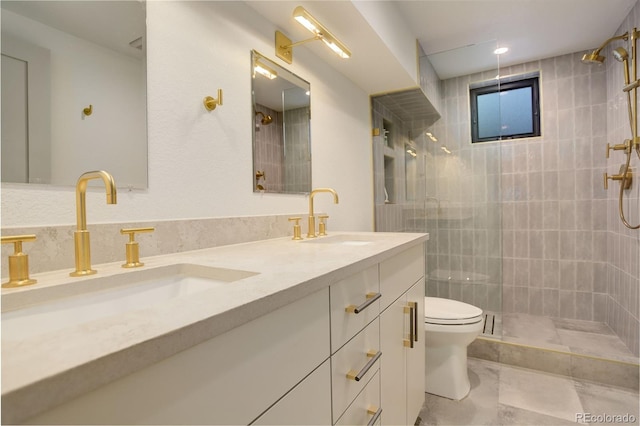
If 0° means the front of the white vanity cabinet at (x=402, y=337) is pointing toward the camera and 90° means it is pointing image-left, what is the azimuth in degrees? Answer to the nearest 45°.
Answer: approximately 270°

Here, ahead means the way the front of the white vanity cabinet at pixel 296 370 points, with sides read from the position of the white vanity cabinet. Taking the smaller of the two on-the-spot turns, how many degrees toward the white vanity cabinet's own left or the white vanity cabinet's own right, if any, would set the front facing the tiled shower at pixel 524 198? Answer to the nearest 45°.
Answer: approximately 90° to the white vanity cabinet's own left

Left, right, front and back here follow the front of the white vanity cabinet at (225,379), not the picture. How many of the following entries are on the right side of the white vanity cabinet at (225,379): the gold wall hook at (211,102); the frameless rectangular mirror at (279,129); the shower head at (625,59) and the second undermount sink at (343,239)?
0

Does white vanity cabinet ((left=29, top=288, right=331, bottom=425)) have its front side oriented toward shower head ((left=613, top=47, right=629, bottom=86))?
no

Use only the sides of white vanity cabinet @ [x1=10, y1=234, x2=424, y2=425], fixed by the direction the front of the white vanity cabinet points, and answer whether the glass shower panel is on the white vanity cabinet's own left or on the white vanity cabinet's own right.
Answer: on the white vanity cabinet's own left

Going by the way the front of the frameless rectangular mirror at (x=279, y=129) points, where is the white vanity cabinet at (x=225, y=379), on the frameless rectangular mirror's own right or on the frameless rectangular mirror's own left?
on the frameless rectangular mirror's own right

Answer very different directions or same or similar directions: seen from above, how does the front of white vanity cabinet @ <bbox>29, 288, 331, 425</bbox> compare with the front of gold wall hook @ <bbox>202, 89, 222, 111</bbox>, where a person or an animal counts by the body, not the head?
same or similar directions

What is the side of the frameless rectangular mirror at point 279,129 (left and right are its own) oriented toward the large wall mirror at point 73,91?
right

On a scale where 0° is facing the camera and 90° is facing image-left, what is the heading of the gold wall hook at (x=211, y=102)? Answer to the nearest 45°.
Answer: approximately 315°

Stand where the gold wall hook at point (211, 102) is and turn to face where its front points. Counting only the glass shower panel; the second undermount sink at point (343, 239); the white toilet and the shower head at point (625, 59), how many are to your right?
0

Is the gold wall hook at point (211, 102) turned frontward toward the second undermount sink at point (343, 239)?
no

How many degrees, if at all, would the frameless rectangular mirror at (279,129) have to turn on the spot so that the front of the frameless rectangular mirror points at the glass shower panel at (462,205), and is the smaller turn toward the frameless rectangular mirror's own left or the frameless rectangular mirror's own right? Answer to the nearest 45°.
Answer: approximately 90° to the frameless rectangular mirror's own left

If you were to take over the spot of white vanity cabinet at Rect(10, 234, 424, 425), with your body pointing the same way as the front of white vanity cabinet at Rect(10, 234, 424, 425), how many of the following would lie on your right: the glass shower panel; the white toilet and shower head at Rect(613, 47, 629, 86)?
0

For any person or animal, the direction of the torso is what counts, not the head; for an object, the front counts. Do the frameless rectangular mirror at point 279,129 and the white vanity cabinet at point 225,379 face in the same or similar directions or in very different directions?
same or similar directions

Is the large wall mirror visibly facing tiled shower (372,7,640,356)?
no

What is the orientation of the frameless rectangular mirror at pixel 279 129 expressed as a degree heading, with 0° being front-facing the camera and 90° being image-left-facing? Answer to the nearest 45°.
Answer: approximately 315°
